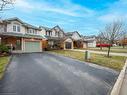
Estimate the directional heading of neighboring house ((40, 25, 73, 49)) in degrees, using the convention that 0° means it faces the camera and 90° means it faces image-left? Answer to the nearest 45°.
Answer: approximately 315°

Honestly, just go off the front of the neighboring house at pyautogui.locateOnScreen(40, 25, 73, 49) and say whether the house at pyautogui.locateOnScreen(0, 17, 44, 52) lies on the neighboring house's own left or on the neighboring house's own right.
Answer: on the neighboring house's own right
